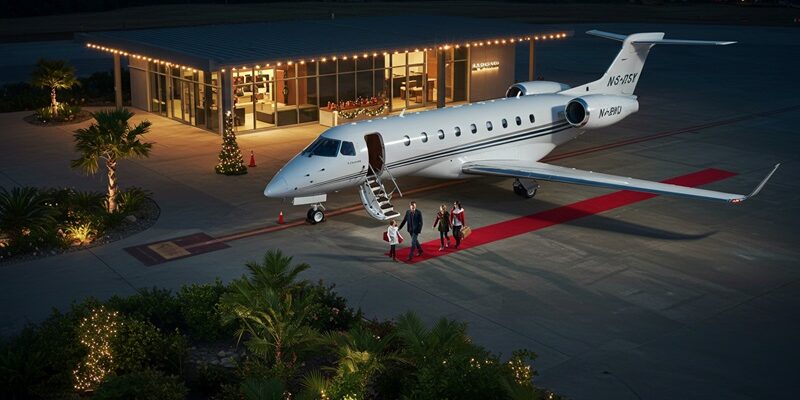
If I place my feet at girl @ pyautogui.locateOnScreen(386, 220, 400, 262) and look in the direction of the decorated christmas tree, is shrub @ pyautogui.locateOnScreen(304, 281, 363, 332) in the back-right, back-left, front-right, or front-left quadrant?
back-left

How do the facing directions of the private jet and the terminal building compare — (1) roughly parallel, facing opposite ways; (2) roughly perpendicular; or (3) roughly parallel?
roughly perpendicular

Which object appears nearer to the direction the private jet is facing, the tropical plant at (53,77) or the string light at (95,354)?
the string light

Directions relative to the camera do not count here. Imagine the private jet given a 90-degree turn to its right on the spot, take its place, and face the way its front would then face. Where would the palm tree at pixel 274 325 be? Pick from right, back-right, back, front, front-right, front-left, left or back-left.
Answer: back-left

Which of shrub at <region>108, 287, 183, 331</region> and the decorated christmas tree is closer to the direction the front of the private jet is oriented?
the shrub

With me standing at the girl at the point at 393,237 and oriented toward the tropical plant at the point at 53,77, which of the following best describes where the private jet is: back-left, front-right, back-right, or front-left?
front-right

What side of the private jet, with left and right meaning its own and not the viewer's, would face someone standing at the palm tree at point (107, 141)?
front

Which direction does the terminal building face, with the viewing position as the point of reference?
facing the viewer and to the right of the viewer

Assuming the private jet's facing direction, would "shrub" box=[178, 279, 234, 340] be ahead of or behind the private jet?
ahead

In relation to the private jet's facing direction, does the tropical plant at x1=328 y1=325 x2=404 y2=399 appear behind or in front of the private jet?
in front

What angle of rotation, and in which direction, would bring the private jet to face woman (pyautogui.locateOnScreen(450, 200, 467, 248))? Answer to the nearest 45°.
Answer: approximately 45° to its left

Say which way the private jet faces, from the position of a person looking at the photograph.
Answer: facing the viewer and to the left of the viewer

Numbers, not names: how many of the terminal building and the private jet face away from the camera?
0
